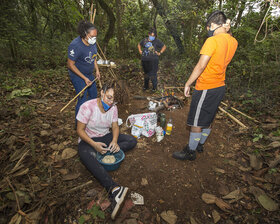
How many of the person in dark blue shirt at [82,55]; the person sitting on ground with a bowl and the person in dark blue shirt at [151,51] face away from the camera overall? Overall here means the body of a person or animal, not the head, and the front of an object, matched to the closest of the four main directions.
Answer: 0

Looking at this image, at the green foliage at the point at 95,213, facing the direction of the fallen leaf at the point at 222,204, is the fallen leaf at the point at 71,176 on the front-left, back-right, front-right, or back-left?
back-left

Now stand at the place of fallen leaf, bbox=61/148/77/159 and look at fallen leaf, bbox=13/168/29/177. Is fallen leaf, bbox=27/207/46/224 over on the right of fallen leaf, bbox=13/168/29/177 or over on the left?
left

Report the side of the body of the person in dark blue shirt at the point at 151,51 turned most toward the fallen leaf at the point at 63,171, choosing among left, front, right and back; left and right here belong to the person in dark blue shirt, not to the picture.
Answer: front

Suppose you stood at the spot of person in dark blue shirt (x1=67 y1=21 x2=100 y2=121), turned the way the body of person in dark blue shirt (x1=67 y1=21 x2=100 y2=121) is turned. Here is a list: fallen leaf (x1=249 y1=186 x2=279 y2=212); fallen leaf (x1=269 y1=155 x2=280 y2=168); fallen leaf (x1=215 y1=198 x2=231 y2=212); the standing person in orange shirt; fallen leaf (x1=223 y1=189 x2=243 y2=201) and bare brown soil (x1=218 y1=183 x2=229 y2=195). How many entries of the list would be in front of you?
6

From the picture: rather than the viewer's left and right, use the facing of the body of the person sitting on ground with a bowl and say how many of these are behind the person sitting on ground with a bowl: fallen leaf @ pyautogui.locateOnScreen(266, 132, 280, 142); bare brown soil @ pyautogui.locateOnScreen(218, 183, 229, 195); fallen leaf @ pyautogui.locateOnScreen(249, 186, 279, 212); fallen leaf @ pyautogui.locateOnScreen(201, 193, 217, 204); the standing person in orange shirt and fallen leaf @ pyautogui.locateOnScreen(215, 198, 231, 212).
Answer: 0

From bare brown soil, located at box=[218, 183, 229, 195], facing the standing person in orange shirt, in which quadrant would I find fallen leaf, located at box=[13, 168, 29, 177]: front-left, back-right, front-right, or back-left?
front-left

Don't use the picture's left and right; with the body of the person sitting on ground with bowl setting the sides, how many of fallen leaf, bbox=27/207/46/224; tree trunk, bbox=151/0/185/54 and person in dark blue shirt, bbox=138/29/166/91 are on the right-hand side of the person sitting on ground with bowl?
1

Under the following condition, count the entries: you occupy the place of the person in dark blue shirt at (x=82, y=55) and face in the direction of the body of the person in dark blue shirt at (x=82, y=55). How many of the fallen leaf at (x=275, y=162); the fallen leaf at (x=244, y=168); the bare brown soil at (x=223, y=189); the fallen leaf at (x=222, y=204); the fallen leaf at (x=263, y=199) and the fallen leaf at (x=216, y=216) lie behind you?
0

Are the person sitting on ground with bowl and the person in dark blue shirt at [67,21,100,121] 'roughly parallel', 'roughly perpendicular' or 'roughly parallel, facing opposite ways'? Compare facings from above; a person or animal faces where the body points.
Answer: roughly parallel

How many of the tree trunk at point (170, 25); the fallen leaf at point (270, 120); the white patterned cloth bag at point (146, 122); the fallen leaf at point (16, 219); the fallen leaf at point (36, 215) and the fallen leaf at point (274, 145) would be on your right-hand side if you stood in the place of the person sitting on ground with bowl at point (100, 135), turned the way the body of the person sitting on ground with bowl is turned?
2

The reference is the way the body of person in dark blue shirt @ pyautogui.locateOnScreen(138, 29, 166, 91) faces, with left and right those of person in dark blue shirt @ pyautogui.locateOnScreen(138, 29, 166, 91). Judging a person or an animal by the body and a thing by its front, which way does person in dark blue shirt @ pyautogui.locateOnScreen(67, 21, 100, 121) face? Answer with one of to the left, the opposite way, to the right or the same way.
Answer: to the left

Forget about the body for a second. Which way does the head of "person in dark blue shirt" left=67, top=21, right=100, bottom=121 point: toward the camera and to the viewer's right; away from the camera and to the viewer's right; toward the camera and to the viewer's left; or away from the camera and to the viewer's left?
toward the camera and to the viewer's right

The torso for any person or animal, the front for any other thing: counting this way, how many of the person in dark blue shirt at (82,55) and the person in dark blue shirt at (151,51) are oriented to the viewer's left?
0

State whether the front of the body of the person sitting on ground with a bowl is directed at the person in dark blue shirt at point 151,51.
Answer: no

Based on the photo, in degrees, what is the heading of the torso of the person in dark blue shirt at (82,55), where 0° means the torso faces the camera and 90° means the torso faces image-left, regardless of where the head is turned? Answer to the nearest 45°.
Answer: approximately 315°

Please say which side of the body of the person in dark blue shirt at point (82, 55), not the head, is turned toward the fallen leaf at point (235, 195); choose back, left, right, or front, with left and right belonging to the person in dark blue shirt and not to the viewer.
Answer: front

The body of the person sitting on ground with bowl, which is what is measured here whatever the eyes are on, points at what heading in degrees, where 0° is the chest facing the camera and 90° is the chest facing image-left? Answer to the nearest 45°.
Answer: approximately 315°

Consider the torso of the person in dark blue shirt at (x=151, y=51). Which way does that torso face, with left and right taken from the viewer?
facing the viewer
